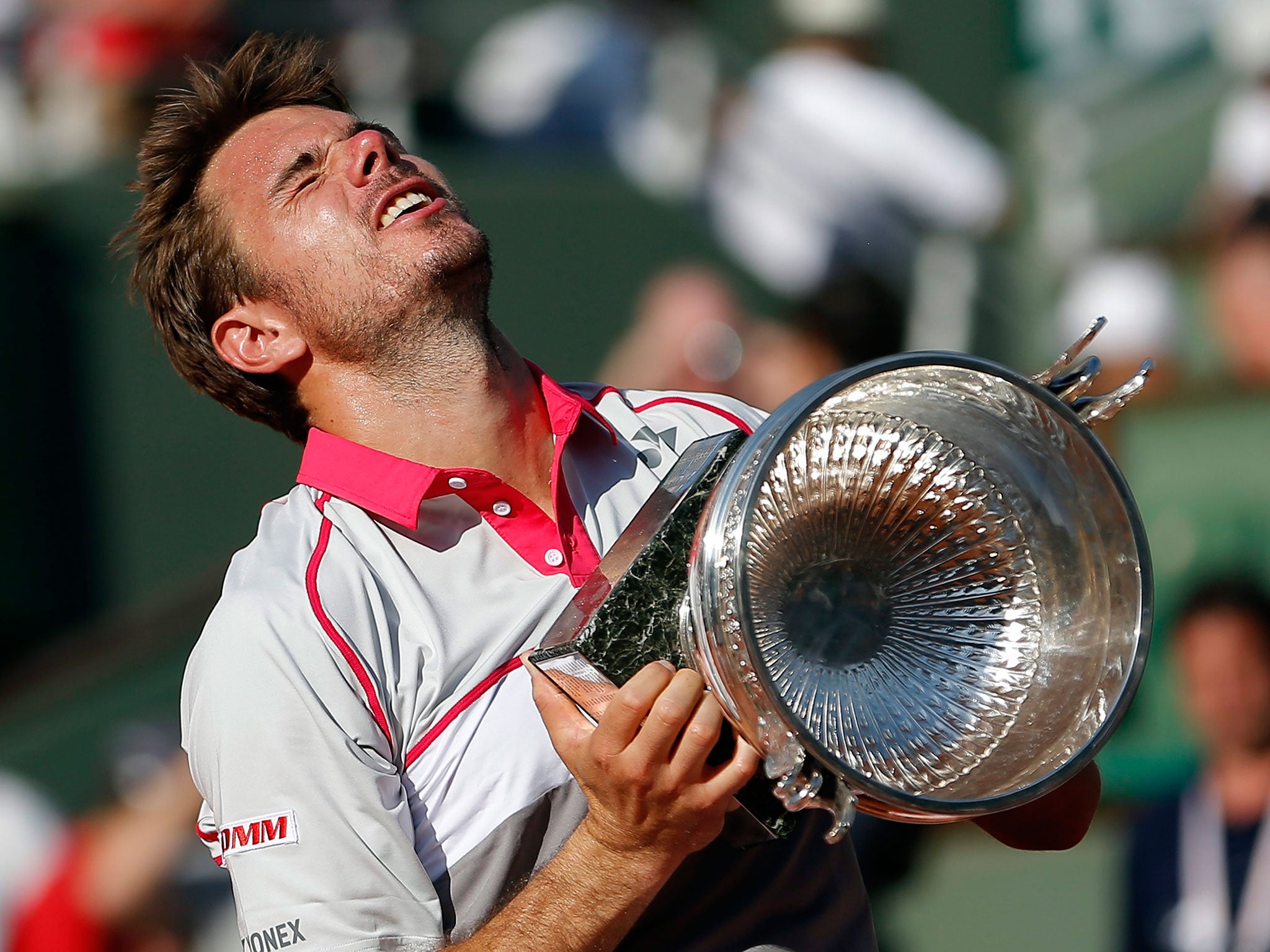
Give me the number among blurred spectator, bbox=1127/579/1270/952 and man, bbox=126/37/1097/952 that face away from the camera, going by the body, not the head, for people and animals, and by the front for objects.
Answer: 0

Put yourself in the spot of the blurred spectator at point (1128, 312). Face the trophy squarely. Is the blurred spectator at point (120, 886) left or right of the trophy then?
right

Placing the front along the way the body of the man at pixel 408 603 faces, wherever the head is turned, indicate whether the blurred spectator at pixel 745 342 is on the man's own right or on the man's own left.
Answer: on the man's own left

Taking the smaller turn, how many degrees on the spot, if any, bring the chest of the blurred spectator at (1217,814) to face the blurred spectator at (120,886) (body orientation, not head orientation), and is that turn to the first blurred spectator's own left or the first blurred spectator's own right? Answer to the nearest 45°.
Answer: approximately 90° to the first blurred spectator's own right

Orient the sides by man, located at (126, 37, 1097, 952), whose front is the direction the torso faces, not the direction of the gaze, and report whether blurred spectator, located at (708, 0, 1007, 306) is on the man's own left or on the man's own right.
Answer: on the man's own left

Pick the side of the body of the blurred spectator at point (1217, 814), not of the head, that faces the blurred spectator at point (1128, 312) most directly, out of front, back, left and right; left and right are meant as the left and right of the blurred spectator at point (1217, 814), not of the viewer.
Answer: back

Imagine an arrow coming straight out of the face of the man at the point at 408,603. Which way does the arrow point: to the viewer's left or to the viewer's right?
to the viewer's right

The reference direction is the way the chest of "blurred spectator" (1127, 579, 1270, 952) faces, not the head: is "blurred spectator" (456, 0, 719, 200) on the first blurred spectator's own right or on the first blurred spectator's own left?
on the first blurred spectator's own right

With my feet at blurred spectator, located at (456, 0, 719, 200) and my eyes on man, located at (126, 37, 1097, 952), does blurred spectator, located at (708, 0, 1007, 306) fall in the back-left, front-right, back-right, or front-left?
front-left

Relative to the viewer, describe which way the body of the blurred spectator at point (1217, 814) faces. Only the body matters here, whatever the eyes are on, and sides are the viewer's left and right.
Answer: facing the viewer

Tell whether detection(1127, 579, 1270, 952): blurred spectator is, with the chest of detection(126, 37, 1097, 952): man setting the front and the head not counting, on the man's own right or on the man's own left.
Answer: on the man's own left

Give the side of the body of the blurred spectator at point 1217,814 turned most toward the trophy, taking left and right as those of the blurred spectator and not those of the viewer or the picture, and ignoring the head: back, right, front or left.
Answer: front

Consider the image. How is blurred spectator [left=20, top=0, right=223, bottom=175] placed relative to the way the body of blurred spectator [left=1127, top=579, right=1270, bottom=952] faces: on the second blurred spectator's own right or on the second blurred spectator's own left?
on the second blurred spectator's own right

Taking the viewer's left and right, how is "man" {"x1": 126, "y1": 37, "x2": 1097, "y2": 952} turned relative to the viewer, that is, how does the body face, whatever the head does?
facing the viewer and to the right of the viewer

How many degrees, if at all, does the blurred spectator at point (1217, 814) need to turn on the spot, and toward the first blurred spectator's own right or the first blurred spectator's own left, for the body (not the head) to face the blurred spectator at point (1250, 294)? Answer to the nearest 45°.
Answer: approximately 180°

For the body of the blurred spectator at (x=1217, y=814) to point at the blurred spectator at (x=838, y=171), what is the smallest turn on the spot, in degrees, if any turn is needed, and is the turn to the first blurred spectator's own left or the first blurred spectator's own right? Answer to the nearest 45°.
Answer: approximately 135° to the first blurred spectator's own right

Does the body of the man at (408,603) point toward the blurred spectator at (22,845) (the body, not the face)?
no
